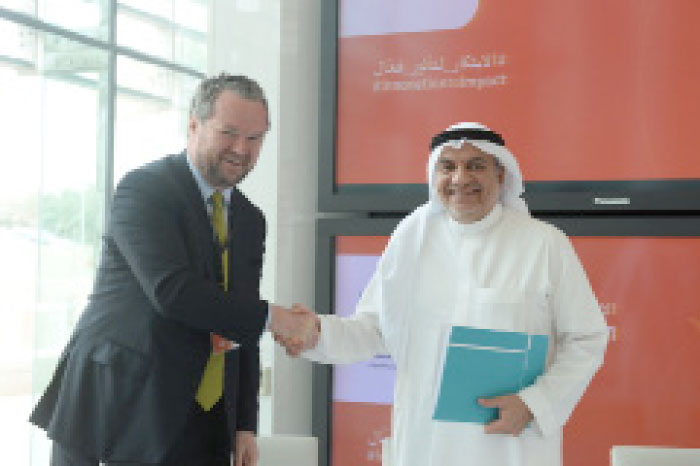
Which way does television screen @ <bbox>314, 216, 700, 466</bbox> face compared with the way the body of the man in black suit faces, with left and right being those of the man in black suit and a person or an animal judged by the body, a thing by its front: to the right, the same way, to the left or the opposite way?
to the right

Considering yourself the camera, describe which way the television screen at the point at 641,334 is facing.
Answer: facing the viewer

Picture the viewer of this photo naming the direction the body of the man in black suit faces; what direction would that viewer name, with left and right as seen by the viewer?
facing the viewer and to the right of the viewer

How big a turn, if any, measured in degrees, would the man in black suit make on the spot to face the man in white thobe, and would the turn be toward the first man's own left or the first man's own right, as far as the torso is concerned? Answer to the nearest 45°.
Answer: approximately 45° to the first man's own left

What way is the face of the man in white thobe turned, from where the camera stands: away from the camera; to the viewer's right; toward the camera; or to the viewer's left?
toward the camera

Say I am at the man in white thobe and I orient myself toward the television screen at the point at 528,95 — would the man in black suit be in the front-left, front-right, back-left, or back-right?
back-left

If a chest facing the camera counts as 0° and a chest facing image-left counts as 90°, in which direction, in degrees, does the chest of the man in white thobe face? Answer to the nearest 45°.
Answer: approximately 0°

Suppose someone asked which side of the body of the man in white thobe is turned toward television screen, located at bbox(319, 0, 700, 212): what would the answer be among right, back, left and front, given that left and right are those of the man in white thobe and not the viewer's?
back

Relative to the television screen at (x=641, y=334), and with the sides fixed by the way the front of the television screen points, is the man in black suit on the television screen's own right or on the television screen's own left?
on the television screen's own right

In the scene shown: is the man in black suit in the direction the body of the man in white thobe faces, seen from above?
no
